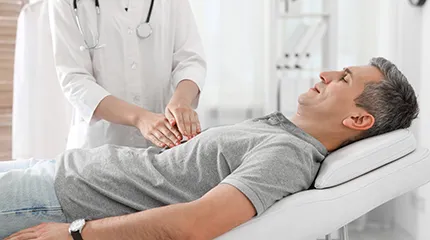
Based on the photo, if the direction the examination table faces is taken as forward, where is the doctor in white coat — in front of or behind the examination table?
in front

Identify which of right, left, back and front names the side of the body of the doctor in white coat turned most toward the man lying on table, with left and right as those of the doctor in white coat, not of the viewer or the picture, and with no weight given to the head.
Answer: front

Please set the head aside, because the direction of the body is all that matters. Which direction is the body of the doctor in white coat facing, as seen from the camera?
toward the camera

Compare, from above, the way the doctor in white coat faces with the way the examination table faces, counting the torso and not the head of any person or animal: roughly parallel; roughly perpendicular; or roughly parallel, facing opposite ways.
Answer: roughly perpendicular

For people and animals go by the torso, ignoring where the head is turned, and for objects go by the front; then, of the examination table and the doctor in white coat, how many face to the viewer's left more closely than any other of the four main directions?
1

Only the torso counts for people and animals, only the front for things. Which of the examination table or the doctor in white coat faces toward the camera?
the doctor in white coat

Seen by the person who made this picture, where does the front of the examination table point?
facing to the left of the viewer
